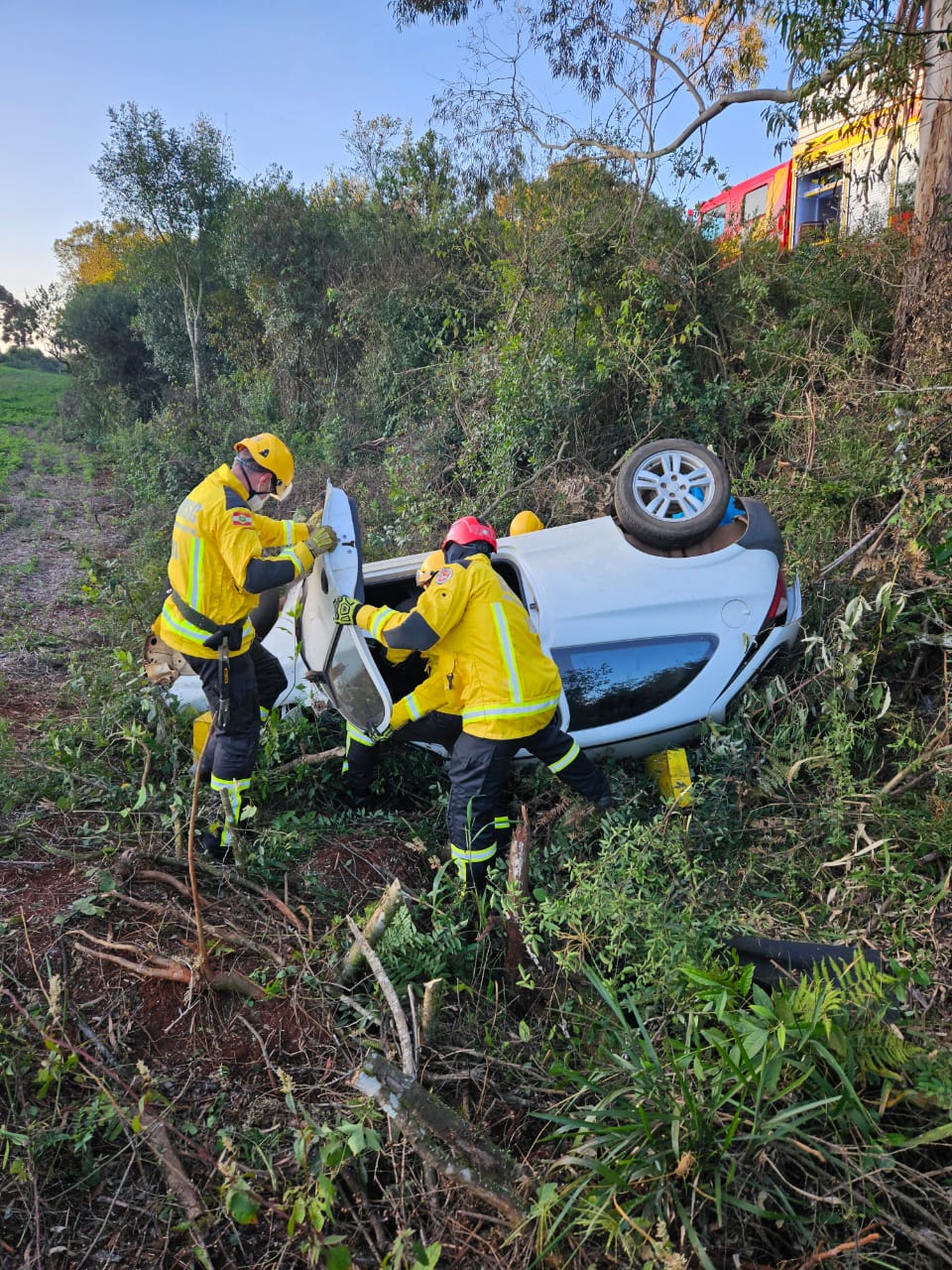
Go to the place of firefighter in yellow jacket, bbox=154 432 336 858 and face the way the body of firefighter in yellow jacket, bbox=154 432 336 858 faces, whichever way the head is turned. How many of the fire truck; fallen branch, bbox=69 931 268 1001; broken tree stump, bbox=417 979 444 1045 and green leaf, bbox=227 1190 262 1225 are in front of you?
1

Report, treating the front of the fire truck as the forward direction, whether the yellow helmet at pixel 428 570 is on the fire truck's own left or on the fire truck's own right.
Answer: on the fire truck's own left

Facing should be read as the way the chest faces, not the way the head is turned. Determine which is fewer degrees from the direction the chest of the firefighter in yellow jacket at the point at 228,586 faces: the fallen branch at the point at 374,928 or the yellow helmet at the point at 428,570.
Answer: the yellow helmet

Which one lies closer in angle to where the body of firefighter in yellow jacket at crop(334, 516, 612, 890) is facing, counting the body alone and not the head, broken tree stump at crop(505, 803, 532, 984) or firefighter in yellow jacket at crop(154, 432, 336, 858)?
the firefighter in yellow jacket

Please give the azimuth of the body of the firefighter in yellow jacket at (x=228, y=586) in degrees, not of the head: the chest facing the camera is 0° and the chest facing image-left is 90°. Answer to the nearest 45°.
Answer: approximately 225°

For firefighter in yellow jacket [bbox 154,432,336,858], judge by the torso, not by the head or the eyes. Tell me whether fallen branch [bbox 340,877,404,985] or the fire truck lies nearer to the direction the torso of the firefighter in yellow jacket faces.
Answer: the fire truck

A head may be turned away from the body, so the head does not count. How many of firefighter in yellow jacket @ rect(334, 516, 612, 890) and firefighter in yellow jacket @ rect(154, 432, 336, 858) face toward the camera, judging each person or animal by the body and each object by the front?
0

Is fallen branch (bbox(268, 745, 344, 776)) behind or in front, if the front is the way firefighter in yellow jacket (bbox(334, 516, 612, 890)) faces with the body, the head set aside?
in front

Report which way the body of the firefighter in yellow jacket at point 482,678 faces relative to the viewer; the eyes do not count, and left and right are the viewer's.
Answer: facing away from the viewer and to the left of the viewer

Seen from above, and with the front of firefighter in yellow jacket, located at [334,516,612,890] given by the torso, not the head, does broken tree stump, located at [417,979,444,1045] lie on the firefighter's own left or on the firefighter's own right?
on the firefighter's own left

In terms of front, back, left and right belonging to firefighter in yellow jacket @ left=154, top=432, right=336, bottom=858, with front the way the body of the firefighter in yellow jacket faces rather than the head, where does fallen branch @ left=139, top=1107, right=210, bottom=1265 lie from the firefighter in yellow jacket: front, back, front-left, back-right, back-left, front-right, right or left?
back-right

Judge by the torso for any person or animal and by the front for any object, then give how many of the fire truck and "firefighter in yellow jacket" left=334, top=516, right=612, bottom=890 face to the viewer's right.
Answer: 0

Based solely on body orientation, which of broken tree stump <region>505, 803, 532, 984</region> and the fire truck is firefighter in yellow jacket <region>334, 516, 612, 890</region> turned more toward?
the fire truck
